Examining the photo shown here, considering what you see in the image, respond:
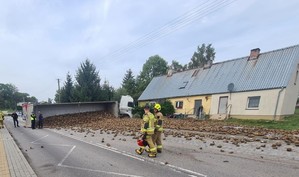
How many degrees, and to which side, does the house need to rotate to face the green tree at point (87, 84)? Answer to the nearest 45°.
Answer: approximately 90° to its right

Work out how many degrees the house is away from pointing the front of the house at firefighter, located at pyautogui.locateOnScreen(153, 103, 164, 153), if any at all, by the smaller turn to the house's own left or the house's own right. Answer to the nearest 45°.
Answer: approximately 45° to the house's own left

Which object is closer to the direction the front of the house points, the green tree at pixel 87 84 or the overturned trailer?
the overturned trailer

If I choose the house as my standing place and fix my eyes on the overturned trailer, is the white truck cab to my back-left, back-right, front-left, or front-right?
front-right

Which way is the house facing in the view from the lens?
facing the viewer and to the left of the viewer
